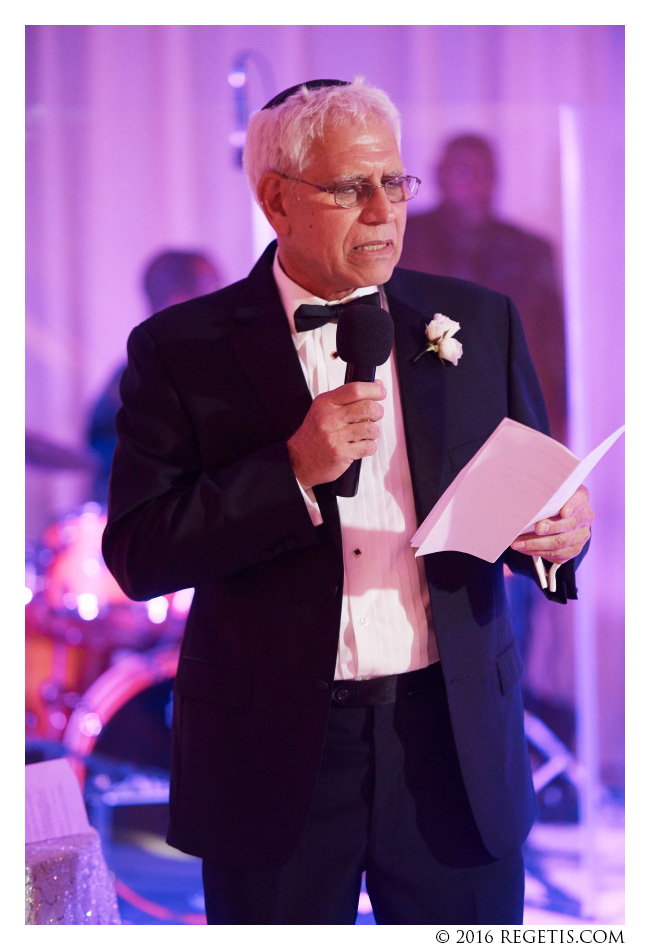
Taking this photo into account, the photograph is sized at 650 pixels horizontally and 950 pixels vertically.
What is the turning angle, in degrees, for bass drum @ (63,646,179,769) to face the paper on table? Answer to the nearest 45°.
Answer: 0° — it already faces it

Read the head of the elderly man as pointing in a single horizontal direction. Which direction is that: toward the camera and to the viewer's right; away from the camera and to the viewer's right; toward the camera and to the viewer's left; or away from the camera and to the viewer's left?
toward the camera and to the viewer's right

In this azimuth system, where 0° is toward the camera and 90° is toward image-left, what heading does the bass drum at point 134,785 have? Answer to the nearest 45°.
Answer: approximately 0°

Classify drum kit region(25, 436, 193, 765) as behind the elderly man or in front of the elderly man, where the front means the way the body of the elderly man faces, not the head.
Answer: behind

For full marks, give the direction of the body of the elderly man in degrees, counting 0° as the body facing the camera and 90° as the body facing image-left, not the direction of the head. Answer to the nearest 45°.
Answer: approximately 315°
